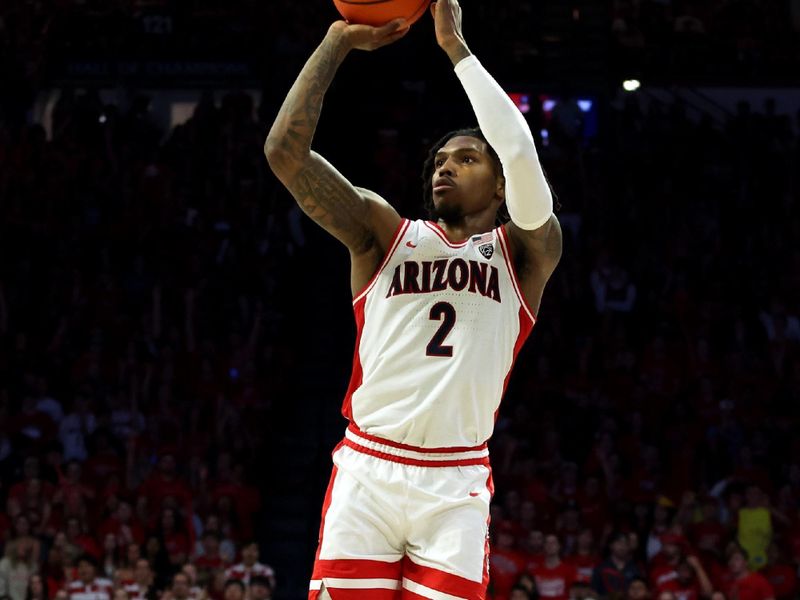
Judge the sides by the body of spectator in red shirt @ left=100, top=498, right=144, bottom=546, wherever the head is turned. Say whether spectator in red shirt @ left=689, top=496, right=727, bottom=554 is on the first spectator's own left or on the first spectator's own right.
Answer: on the first spectator's own left

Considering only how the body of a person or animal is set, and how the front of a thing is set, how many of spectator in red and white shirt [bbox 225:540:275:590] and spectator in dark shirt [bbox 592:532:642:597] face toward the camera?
2

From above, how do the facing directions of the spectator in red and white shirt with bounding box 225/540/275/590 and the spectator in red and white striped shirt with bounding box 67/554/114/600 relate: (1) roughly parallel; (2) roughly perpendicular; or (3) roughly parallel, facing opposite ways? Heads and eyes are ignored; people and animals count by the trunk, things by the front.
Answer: roughly parallel

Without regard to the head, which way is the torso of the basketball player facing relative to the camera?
toward the camera

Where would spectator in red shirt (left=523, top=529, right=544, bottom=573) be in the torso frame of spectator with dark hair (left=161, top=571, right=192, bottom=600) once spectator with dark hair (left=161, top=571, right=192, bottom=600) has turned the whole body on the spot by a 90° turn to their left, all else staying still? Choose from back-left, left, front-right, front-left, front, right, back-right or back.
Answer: front

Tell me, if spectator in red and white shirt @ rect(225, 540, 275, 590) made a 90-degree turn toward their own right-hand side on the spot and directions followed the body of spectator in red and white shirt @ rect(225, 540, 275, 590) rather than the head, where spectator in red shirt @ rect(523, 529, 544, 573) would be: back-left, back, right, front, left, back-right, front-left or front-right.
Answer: back

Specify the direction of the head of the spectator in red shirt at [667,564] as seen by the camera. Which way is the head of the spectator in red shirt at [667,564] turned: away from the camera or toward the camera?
toward the camera

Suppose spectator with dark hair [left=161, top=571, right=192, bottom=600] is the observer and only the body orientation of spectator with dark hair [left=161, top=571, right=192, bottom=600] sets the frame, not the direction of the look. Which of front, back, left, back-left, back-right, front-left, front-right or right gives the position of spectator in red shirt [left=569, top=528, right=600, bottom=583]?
left

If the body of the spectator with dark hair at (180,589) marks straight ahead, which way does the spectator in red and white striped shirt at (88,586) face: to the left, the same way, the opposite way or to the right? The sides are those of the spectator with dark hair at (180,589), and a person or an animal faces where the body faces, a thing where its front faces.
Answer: the same way

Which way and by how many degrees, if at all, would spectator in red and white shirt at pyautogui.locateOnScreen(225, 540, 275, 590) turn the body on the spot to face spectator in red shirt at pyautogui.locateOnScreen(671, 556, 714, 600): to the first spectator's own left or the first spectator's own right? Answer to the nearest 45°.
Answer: approximately 90° to the first spectator's own left

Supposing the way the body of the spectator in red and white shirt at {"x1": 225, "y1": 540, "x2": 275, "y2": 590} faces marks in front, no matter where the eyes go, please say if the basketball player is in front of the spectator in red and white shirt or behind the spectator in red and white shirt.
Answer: in front

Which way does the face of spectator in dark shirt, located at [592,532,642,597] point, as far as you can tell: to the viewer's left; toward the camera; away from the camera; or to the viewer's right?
toward the camera

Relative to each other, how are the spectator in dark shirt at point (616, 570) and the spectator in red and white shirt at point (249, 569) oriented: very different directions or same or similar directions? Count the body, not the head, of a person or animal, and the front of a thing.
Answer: same or similar directions

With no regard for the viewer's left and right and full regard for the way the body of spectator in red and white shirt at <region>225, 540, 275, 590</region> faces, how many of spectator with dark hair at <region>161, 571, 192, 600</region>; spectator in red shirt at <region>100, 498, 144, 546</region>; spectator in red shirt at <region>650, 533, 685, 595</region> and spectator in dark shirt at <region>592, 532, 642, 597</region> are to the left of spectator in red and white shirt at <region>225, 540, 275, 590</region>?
2

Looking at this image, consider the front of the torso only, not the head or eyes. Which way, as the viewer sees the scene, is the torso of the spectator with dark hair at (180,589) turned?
toward the camera

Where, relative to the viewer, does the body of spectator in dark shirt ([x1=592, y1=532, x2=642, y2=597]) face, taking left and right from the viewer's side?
facing the viewer

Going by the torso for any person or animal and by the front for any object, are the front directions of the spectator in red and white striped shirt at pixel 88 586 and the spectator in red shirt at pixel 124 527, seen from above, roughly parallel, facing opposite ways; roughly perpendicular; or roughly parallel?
roughly parallel

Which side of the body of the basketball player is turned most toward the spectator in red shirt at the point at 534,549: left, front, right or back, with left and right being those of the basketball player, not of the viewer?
back

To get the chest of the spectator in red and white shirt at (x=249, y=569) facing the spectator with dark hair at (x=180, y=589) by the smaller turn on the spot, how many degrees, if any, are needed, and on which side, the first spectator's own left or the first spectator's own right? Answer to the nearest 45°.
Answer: approximately 45° to the first spectator's own right
